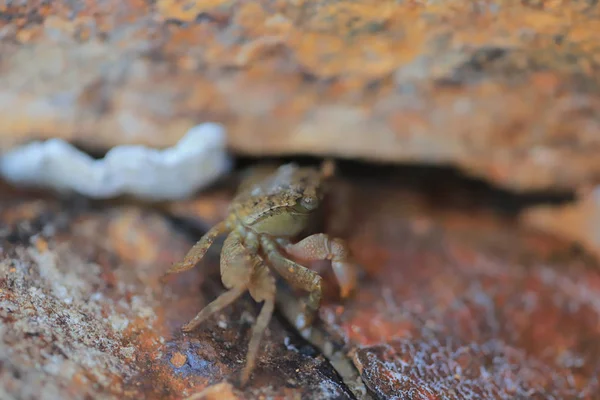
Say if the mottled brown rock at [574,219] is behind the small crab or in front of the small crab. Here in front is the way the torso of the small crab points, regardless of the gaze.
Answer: in front
